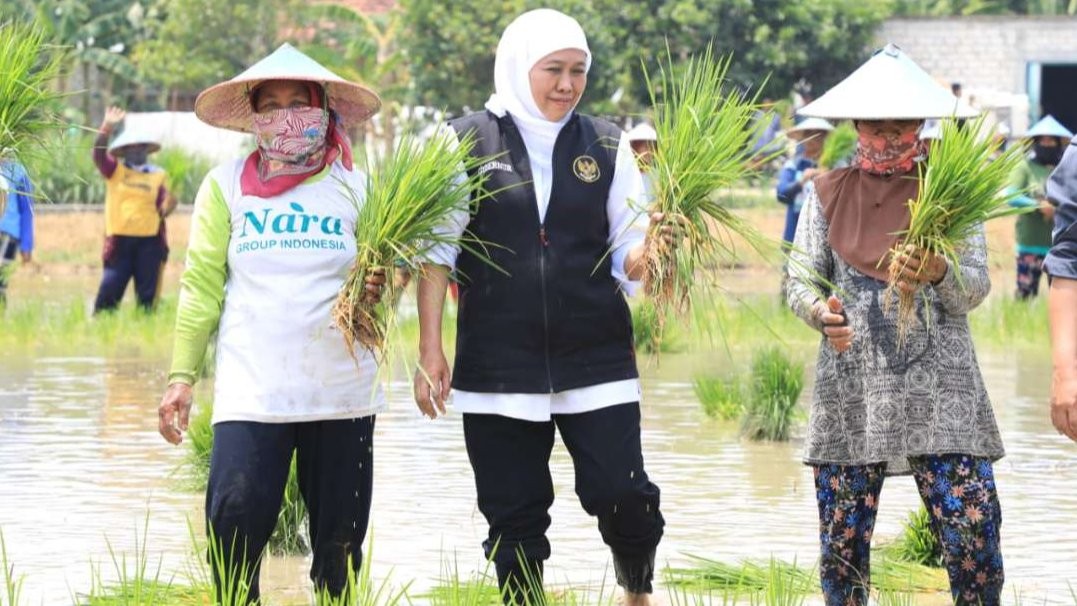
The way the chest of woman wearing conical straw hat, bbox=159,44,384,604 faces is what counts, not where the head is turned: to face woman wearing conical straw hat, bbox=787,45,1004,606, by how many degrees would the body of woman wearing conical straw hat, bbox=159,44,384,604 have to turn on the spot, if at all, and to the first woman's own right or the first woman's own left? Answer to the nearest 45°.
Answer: approximately 90° to the first woman's own left

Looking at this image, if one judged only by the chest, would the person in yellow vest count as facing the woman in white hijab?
yes

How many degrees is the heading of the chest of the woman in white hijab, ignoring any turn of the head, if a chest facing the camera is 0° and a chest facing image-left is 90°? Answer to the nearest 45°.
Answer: approximately 0°

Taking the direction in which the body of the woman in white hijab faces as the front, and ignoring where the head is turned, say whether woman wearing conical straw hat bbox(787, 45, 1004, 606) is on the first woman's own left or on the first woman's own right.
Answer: on the first woman's own left

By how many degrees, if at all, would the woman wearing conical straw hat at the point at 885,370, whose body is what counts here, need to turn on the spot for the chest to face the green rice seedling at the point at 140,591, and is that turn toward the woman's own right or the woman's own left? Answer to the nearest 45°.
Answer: approximately 90° to the woman's own right

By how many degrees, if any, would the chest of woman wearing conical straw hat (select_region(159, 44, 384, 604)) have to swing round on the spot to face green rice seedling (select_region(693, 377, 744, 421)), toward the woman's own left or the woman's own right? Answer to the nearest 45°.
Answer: approximately 135° to the woman's own left

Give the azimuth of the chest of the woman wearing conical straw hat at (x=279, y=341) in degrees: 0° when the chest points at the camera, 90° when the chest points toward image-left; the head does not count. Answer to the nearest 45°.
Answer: approximately 0°
